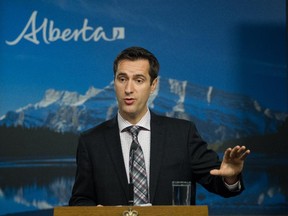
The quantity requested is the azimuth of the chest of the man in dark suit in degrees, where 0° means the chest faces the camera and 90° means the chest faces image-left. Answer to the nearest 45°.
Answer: approximately 0°
